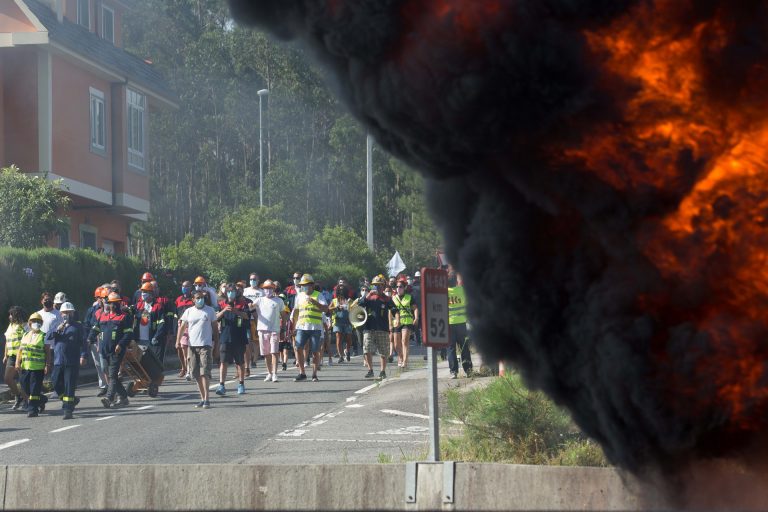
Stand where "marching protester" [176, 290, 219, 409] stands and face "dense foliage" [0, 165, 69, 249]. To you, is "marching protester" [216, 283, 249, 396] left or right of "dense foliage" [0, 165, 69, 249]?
right

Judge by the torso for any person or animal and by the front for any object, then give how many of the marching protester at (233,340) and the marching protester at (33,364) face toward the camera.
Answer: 2

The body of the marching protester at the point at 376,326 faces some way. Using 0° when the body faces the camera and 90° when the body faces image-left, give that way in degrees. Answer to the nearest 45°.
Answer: approximately 0°

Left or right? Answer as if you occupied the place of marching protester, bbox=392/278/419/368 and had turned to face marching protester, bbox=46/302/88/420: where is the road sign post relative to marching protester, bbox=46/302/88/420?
left

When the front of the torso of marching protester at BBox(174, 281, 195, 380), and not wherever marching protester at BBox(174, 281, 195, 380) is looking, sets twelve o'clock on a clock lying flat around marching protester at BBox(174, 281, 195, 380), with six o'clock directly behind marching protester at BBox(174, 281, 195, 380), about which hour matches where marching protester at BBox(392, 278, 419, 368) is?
marching protester at BBox(392, 278, 419, 368) is roughly at 9 o'clock from marching protester at BBox(174, 281, 195, 380).
